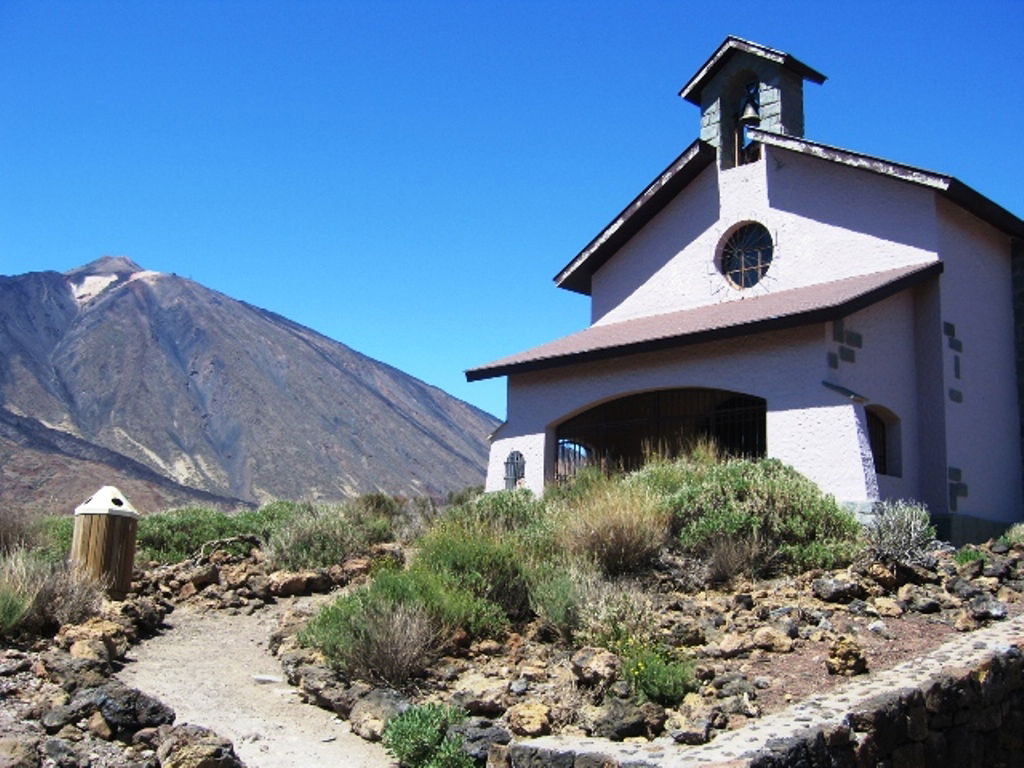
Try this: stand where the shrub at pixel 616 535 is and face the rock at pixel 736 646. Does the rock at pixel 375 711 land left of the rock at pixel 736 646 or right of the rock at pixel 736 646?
right

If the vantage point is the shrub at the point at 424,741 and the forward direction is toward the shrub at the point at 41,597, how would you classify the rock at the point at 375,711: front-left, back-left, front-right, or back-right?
front-right

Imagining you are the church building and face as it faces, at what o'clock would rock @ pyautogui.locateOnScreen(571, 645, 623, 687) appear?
The rock is roughly at 11 o'clock from the church building.

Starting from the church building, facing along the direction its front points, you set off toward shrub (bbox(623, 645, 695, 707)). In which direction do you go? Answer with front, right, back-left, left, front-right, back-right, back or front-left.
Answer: front-left

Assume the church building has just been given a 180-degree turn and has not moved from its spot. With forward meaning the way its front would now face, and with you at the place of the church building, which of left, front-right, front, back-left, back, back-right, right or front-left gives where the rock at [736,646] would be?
back-right

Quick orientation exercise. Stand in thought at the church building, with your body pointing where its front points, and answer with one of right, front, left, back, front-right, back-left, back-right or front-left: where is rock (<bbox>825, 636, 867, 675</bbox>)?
front-left

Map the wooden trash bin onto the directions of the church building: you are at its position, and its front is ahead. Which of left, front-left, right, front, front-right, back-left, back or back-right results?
front

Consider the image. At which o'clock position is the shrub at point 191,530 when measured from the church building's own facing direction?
The shrub is roughly at 1 o'clock from the church building.

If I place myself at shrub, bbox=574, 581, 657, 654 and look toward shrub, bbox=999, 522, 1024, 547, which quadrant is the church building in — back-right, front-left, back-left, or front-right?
front-left

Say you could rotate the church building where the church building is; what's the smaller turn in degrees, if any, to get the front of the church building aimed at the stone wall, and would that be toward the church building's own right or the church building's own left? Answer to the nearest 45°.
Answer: approximately 45° to the church building's own left

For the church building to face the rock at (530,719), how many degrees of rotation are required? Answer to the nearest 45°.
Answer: approximately 45° to its left

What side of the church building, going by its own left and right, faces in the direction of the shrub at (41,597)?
front

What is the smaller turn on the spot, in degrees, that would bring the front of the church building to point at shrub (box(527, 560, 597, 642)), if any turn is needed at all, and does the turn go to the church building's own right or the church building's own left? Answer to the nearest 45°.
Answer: approximately 45° to the church building's own left

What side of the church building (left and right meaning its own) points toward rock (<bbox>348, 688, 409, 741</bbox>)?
front

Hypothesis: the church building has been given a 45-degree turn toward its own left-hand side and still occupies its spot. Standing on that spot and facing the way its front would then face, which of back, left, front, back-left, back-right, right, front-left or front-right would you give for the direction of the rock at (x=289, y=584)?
front-right

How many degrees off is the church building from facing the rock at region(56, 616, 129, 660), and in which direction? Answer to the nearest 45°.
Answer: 0° — it already faces it

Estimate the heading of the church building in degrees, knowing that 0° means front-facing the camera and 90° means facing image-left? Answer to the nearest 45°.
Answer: approximately 45°

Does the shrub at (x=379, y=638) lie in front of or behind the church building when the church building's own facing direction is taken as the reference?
in front

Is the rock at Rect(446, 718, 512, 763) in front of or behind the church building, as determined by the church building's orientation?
in front

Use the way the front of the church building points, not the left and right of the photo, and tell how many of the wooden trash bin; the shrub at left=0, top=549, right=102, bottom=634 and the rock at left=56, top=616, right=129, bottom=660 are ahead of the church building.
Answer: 3
